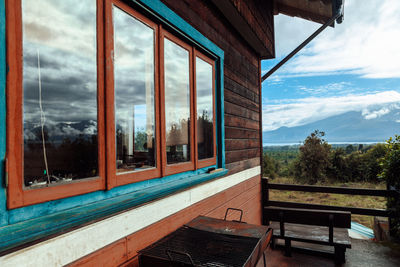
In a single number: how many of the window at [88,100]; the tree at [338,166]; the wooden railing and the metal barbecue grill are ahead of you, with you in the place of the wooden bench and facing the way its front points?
2
